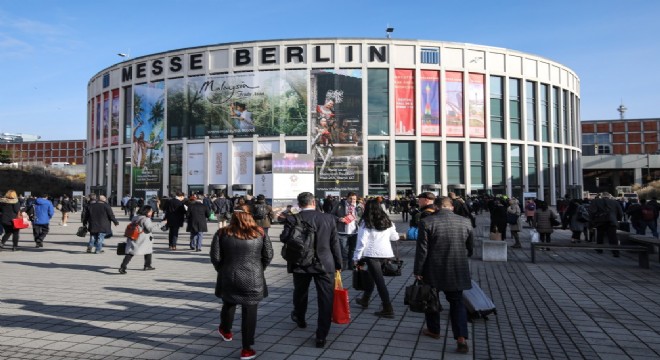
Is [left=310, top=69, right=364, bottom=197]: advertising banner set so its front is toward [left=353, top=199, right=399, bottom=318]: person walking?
yes

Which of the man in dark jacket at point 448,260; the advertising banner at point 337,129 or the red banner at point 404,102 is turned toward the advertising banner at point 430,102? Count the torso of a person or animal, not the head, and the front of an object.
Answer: the man in dark jacket

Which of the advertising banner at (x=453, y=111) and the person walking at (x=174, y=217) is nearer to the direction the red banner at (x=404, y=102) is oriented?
the person walking

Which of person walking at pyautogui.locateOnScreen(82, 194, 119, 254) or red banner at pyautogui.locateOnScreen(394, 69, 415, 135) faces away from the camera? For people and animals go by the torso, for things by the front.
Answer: the person walking

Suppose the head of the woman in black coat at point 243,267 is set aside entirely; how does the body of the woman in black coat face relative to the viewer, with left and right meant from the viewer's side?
facing away from the viewer

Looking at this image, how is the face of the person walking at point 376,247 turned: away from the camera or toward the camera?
away from the camera

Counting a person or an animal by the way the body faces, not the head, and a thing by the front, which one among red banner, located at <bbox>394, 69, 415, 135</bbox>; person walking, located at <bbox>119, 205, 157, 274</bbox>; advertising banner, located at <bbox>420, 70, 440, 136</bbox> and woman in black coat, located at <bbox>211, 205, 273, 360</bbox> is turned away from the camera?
the woman in black coat

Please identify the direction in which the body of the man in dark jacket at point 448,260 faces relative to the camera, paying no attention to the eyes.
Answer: away from the camera

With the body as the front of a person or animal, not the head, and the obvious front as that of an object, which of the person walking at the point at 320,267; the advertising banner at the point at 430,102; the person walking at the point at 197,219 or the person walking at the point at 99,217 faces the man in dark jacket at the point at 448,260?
the advertising banner

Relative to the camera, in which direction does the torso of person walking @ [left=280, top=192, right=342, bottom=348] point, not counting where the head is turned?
away from the camera

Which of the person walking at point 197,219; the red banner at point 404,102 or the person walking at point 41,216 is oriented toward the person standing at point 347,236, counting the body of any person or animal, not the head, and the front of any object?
the red banner

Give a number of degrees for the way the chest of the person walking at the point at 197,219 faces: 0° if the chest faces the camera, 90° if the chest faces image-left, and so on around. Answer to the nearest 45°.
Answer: approximately 180°

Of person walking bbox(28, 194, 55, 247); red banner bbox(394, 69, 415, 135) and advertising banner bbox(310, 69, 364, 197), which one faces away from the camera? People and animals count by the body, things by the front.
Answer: the person walking
